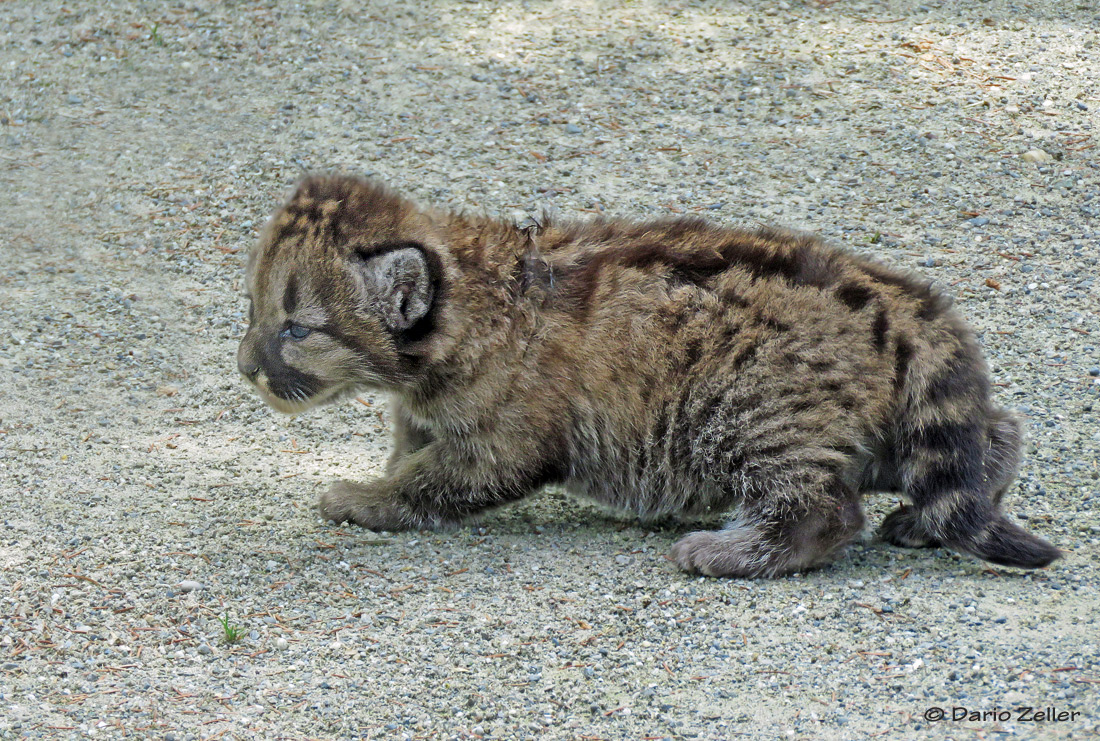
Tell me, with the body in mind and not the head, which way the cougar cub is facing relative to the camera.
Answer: to the viewer's left

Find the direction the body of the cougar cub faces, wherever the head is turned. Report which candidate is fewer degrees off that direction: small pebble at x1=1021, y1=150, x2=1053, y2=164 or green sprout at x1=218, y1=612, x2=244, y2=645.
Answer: the green sprout

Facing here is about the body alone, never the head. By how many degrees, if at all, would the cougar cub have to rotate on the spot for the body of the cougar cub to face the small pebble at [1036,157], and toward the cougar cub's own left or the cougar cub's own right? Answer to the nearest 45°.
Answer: approximately 135° to the cougar cub's own right

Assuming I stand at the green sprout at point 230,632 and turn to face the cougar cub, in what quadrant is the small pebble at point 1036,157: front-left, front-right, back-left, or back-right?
front-left

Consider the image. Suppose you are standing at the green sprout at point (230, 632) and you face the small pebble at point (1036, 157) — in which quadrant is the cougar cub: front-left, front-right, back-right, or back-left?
front-right

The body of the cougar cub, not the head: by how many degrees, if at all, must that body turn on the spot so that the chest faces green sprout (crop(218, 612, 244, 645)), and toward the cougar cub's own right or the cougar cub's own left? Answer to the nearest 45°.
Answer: approximately 45° to the cougar cub's own left
